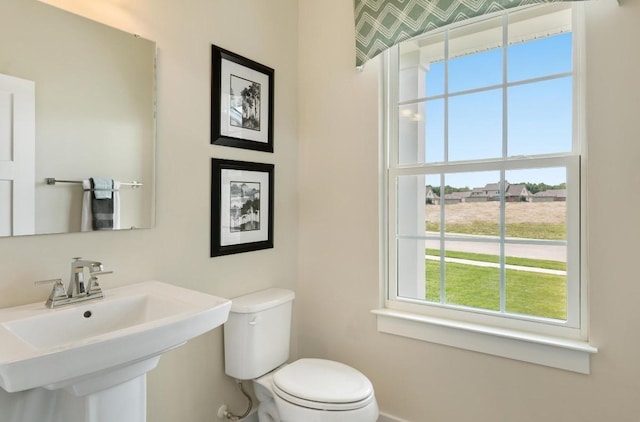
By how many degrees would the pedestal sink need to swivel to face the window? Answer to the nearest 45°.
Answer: approximately 45° to its left

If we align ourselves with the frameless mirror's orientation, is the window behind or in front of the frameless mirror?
in front

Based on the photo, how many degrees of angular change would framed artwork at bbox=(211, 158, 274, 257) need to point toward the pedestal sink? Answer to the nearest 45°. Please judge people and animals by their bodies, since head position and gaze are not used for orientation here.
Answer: approximately 90° to its right

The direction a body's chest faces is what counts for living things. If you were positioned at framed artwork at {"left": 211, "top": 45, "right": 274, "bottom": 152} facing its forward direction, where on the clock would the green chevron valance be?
The green chevron valance is roughly at 11 o'clock from the framed artwork.

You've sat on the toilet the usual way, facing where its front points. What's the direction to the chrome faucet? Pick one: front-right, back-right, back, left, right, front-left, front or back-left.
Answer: right

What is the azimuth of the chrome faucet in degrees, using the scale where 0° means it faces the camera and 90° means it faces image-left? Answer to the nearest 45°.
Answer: approximately 315°

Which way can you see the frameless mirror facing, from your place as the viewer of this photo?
facing the viewer and to the right of the viewer

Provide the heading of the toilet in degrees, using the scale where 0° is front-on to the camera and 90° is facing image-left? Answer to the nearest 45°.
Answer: approximately 315°
